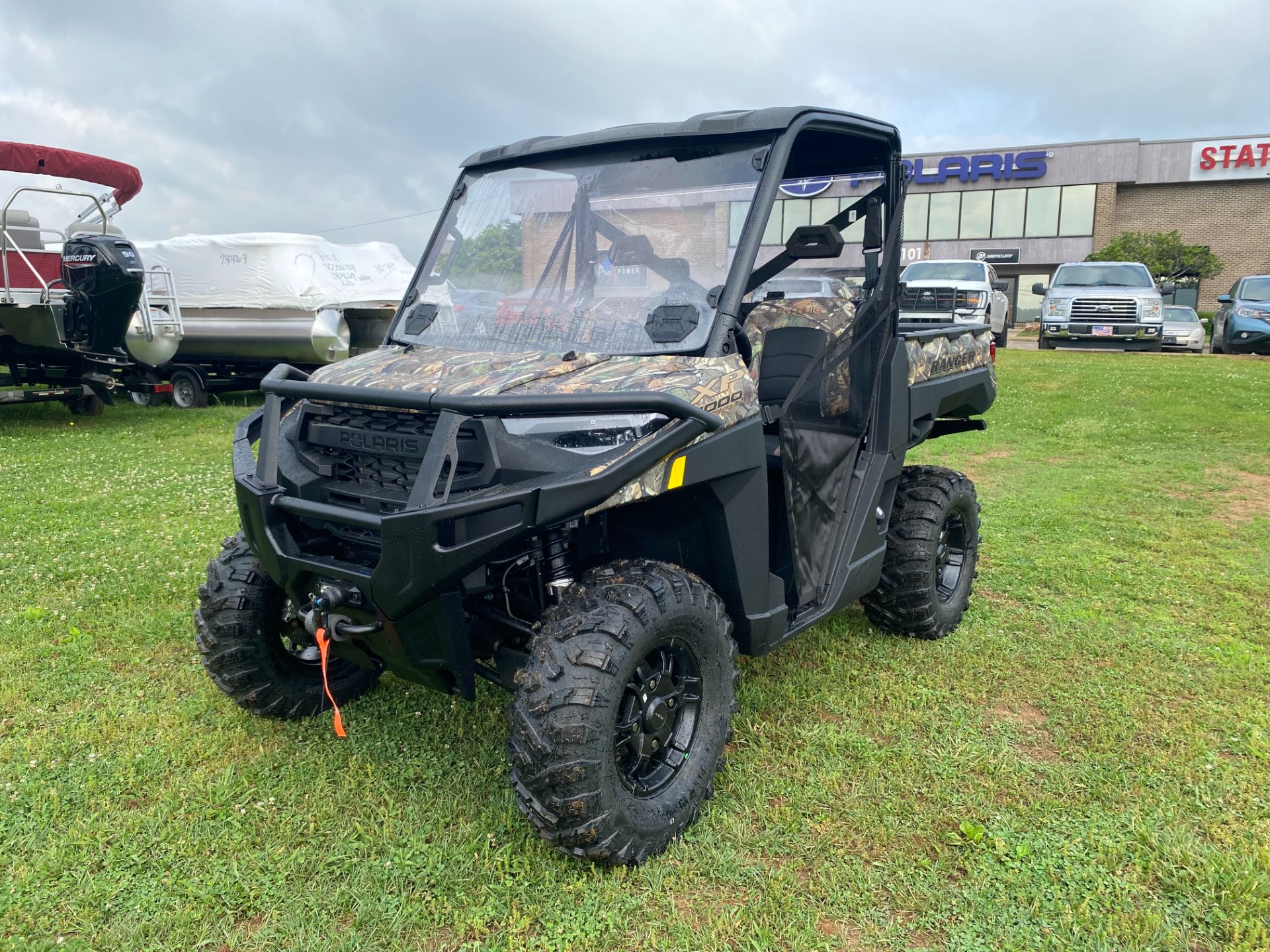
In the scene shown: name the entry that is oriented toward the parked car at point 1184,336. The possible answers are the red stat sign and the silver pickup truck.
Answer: the red stat sign

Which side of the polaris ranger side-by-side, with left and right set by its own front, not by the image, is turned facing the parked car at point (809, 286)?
back

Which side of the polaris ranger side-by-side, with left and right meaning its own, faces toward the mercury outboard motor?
right

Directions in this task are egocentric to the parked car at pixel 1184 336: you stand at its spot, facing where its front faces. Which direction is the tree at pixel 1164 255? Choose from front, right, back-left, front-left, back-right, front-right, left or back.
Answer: back

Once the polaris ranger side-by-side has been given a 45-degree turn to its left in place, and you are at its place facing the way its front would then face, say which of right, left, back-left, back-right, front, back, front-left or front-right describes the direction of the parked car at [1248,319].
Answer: back-left

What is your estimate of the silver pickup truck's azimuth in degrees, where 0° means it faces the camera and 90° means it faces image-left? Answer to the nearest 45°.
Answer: approximately 0°

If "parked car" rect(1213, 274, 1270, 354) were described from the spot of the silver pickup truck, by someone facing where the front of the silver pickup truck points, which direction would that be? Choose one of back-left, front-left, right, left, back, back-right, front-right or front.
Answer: back-left

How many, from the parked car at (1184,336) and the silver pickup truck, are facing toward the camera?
2

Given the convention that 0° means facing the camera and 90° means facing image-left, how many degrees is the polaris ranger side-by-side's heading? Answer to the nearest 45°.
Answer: approximately 45°

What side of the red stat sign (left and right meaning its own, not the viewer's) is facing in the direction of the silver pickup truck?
front
